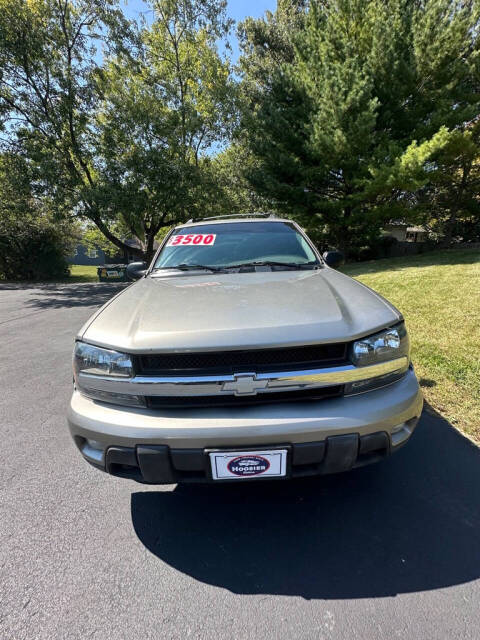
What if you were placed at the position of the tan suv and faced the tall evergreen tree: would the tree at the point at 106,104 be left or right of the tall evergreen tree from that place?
left

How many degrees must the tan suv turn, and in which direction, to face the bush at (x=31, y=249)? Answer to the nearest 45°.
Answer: approximately 135° to its right

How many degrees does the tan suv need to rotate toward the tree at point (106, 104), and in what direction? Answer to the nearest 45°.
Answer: approximately 180°

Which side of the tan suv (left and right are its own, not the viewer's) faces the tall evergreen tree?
back

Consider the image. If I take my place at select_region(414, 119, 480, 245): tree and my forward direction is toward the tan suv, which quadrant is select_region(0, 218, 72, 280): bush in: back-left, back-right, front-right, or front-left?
front-right

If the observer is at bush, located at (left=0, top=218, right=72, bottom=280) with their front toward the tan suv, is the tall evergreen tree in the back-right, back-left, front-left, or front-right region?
front-left

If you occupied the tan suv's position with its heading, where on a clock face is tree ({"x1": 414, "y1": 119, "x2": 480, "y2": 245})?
The tree is roughly at 7 o'clock from the tan suv.

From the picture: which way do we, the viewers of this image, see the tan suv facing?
facing the viewer
